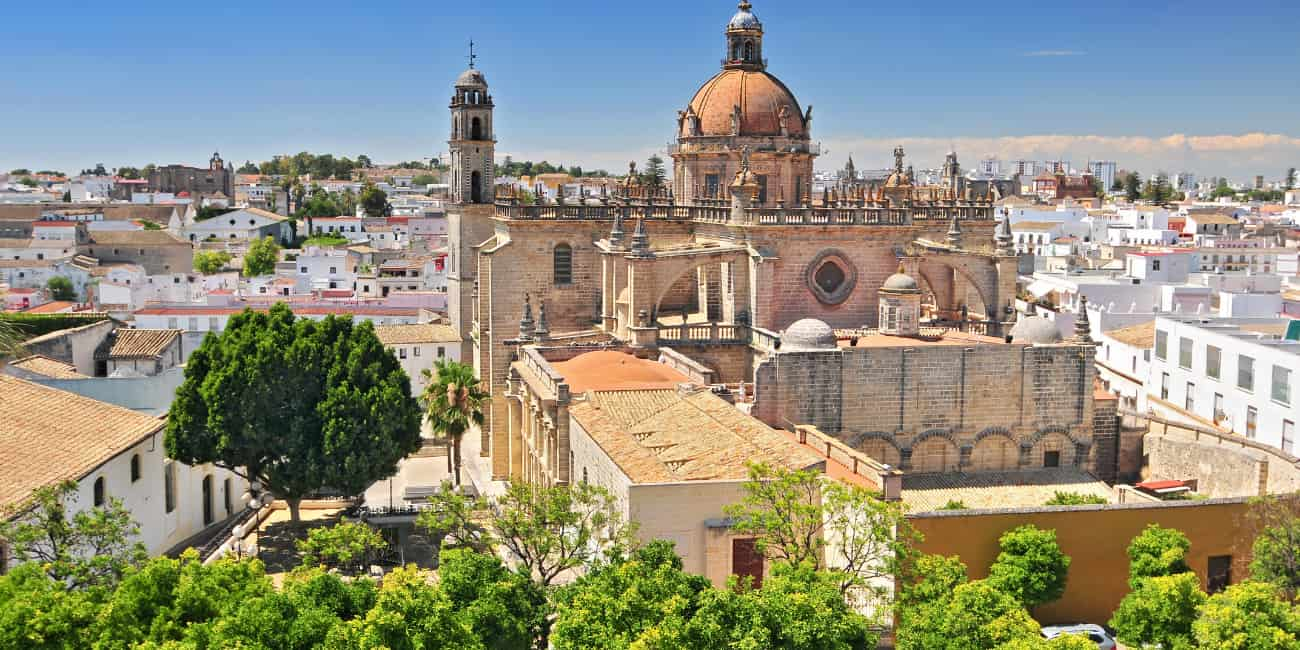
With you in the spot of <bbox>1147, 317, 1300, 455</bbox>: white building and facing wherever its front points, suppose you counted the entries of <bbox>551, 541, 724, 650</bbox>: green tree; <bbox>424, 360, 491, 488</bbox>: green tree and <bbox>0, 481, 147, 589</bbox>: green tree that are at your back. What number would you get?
0

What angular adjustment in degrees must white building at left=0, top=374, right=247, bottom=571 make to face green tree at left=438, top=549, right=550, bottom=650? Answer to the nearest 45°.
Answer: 0° — it already faces it

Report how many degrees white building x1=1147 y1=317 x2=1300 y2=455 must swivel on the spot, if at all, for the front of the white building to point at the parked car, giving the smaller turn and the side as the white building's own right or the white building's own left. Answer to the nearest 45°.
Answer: approximately 45° to the white building's own left

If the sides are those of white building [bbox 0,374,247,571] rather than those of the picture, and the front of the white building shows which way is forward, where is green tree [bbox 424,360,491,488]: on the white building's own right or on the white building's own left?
on the white building's own left

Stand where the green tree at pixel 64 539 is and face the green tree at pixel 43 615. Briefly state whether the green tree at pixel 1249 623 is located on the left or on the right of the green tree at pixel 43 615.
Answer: left

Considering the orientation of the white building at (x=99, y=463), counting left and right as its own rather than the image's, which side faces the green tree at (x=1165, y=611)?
front

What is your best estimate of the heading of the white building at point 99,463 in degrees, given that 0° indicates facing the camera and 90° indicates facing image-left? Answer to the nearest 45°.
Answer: approximately 315°

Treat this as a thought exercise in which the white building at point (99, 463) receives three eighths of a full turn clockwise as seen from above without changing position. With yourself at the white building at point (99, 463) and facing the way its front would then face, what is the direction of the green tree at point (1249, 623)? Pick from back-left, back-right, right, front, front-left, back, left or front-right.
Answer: back-left

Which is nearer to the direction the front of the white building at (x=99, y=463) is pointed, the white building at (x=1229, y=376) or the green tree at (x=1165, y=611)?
the green tree

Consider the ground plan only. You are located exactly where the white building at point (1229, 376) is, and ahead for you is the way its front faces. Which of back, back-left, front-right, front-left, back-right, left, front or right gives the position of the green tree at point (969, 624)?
front-left

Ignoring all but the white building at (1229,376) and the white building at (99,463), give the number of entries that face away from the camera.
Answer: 0

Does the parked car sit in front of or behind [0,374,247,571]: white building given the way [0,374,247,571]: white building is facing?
in front

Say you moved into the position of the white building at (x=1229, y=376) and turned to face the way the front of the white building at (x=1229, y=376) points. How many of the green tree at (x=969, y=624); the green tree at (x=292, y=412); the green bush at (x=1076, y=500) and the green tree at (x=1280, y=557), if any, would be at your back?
0

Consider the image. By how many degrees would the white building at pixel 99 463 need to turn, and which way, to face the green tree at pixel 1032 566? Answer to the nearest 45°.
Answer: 0° — it already faces it

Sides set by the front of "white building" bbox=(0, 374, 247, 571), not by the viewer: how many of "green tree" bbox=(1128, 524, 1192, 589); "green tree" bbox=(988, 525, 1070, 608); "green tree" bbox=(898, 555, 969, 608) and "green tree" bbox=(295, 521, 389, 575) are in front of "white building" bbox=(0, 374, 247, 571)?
4

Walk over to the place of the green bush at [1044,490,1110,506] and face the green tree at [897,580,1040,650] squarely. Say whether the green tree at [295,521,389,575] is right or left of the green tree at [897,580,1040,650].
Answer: right

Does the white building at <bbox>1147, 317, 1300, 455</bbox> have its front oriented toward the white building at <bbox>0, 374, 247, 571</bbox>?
yes

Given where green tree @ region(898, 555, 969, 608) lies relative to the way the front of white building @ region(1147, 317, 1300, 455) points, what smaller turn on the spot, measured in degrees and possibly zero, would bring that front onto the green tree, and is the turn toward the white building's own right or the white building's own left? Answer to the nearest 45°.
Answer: approximately 45° to the white building's own left

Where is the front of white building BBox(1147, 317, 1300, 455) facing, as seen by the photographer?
facing the viewer and to the left of the viewer

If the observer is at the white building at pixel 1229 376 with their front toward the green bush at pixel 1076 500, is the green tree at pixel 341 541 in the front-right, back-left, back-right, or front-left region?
front-right

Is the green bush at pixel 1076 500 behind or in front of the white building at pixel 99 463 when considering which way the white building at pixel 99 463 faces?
in front
